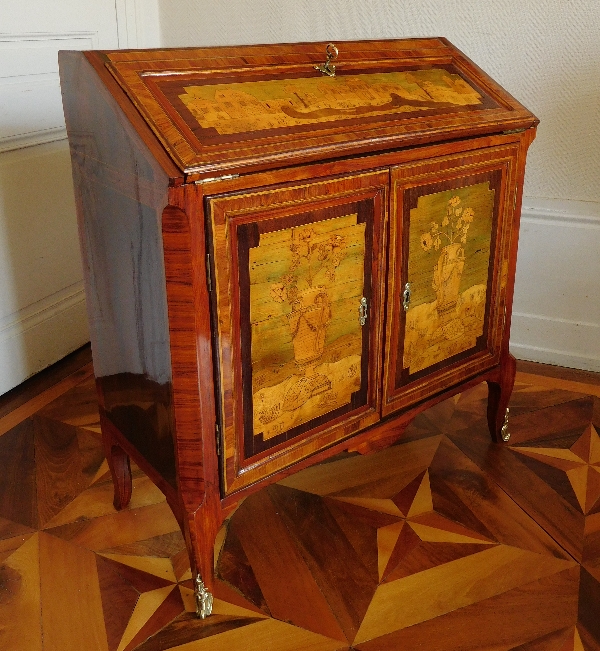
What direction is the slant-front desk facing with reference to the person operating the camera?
facing the viewer and to the right of the viewer
